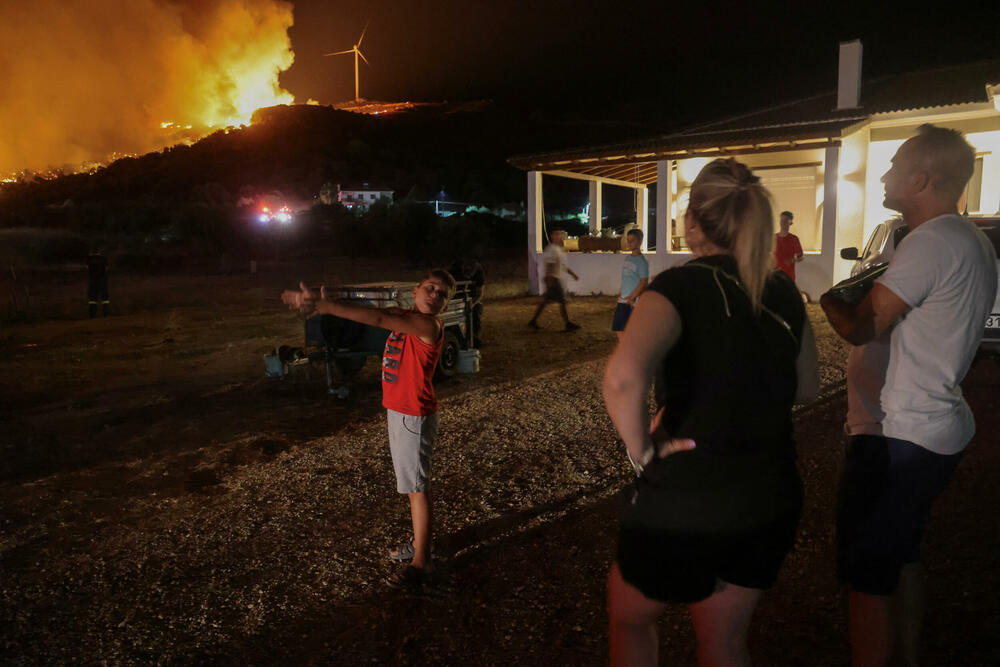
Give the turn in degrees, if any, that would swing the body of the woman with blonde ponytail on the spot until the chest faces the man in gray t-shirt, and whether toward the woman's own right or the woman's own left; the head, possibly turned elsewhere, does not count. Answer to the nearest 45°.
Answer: approximately 90° to the woman's own right

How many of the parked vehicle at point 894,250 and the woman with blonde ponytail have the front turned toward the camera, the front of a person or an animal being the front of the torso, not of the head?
0

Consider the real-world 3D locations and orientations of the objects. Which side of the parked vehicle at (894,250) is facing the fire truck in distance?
front

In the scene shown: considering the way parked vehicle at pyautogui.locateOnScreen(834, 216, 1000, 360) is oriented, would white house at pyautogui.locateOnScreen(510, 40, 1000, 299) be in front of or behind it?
in front

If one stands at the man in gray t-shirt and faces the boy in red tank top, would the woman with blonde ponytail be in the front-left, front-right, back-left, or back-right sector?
front-left

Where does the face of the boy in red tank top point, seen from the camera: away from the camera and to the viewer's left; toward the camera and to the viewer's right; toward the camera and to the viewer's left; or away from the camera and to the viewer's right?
toward the camera and to the viewer's right

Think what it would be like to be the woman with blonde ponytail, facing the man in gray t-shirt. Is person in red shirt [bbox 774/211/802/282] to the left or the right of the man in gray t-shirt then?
left

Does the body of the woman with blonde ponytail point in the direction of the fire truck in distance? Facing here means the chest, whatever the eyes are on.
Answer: yes

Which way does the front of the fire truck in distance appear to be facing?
toward the camera

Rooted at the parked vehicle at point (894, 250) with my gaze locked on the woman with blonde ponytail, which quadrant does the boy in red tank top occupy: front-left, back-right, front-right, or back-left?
front-right

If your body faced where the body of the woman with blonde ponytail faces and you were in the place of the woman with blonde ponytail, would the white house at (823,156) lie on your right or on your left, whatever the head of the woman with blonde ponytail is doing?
on your right

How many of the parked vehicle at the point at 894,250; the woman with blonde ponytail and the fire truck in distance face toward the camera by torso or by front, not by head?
1
